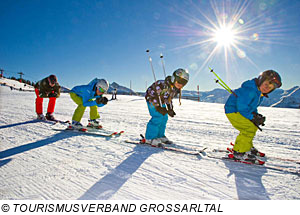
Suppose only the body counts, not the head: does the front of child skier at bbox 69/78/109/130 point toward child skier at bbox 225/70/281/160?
yes

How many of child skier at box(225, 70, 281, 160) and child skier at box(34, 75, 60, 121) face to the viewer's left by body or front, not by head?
0

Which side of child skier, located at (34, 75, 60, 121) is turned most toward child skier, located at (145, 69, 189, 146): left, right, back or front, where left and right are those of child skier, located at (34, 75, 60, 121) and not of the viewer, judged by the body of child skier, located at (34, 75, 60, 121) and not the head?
front

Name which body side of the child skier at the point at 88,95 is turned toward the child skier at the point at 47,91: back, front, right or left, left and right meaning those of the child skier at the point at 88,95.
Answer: back

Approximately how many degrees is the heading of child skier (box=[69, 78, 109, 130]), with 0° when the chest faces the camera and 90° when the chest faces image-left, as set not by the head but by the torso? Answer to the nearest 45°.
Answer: approximately 315°

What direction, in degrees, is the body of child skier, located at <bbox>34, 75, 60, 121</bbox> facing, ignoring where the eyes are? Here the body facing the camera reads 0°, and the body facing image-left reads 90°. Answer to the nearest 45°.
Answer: approximately 315°

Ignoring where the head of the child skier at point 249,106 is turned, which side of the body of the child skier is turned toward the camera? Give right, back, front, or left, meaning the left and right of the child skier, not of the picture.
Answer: right

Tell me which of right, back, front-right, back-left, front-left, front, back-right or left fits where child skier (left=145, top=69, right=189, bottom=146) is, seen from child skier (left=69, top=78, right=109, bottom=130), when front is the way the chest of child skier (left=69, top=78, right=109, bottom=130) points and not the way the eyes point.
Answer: front

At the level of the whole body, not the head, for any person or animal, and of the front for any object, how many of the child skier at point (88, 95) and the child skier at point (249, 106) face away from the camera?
0
